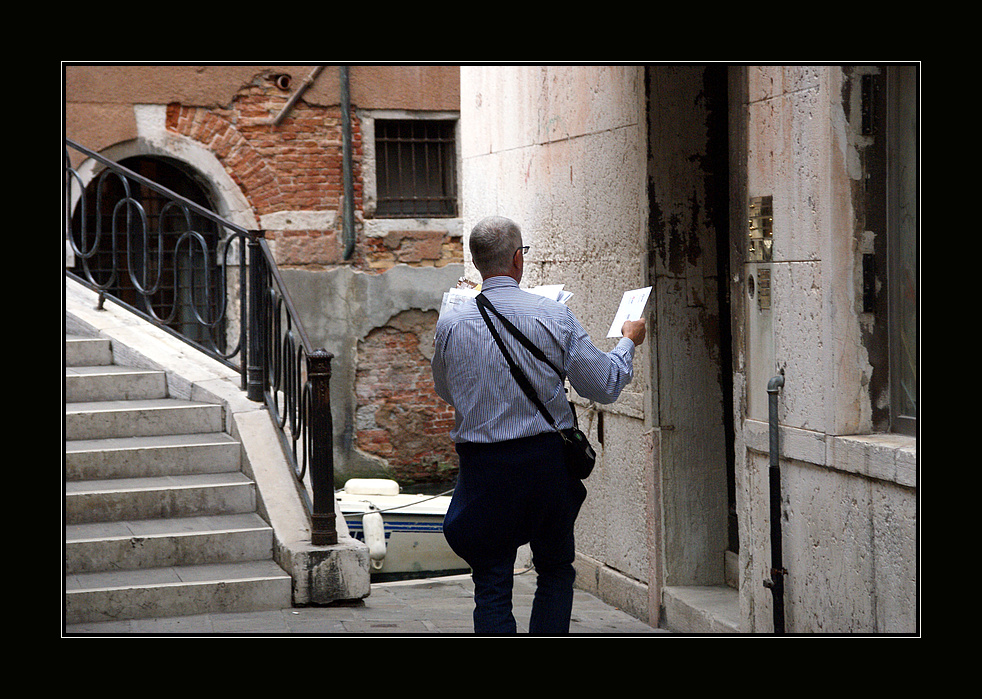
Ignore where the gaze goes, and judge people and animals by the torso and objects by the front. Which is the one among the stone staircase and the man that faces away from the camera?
the man

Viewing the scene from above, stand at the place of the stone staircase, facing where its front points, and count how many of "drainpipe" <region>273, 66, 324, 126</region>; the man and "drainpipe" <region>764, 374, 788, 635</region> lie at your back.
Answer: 1

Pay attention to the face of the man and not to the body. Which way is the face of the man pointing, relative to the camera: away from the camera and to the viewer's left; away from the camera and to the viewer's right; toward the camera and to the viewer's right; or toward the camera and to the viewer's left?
away from the camera and to the viewer's right

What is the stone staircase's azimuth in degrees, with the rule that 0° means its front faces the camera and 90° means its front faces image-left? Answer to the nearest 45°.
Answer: approximately 0°

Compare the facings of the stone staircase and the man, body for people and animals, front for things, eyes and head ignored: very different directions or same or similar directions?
very different directions

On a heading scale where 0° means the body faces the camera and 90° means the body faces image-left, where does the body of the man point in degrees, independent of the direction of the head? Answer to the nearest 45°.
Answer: approximately 180°

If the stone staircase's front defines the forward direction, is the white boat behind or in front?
behind

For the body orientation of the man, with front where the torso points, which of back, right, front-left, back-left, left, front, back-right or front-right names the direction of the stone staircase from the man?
front-left

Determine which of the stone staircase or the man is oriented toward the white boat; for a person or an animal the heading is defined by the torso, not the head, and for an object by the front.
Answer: the man
